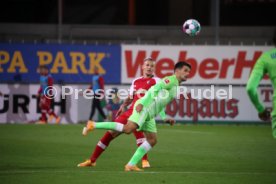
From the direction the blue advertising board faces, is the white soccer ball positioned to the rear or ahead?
ahead

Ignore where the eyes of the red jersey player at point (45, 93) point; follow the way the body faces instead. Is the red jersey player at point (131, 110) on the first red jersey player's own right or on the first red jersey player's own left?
on the first red jersey player's own left

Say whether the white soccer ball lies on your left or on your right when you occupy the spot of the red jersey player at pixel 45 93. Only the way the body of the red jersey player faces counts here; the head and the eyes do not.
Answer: on your left

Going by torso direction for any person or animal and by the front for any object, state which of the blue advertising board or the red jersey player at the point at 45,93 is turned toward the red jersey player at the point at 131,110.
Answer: the blue advertising board

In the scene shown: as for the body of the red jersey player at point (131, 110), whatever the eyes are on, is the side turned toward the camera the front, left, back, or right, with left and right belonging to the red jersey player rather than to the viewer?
front

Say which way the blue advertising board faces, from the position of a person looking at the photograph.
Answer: facing the viewer

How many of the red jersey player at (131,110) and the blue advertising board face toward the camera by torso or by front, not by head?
2

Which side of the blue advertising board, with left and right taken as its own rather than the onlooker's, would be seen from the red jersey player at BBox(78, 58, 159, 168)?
front
